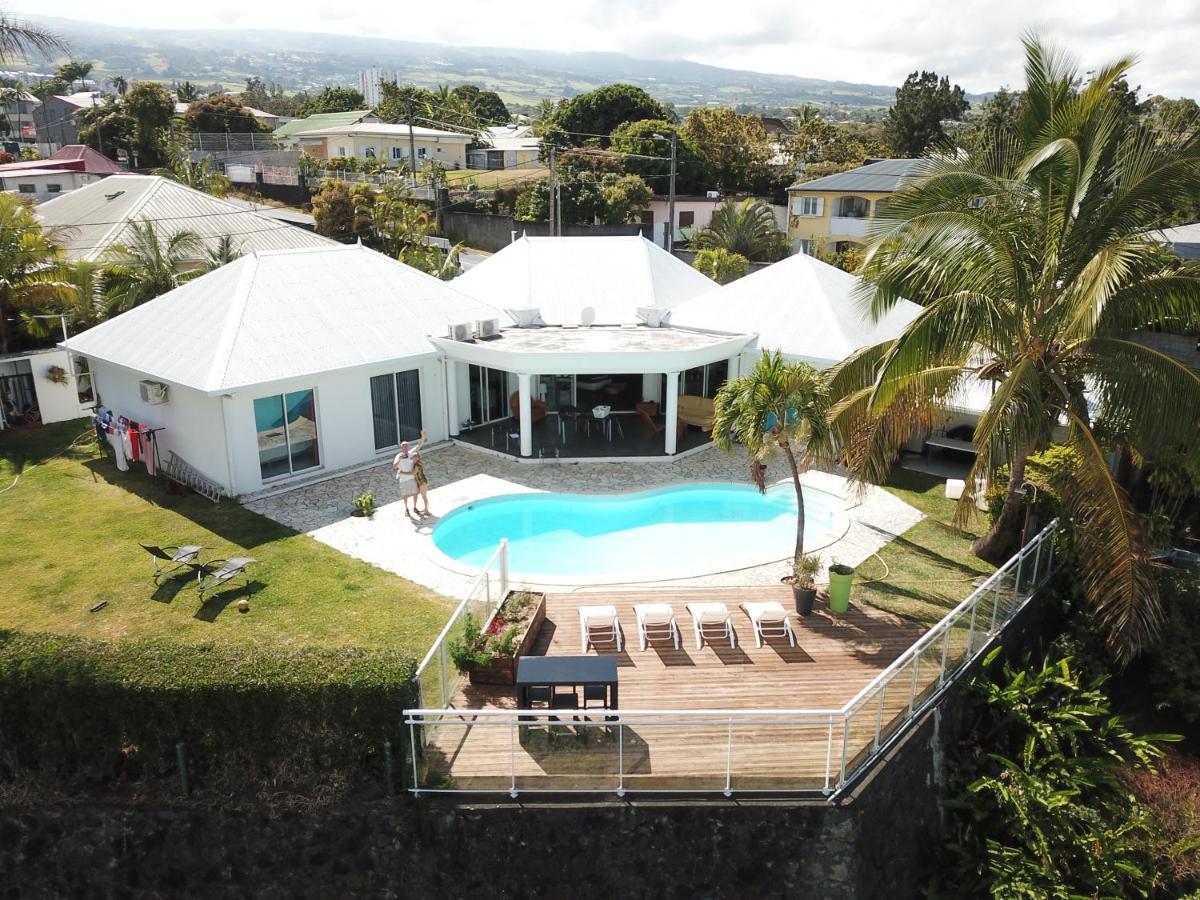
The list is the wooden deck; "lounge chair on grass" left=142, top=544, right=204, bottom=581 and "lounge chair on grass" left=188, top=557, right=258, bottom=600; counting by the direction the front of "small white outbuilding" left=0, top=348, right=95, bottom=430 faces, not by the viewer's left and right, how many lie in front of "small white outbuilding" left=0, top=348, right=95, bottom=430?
3

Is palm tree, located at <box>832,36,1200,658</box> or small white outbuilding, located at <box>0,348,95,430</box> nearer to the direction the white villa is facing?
the palm tree

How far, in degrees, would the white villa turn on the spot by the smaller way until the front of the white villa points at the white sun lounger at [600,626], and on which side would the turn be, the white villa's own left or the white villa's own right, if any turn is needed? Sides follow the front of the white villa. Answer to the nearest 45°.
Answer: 0° — it already faces it

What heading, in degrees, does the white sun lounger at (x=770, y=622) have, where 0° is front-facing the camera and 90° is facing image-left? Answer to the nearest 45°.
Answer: approximately 0°
